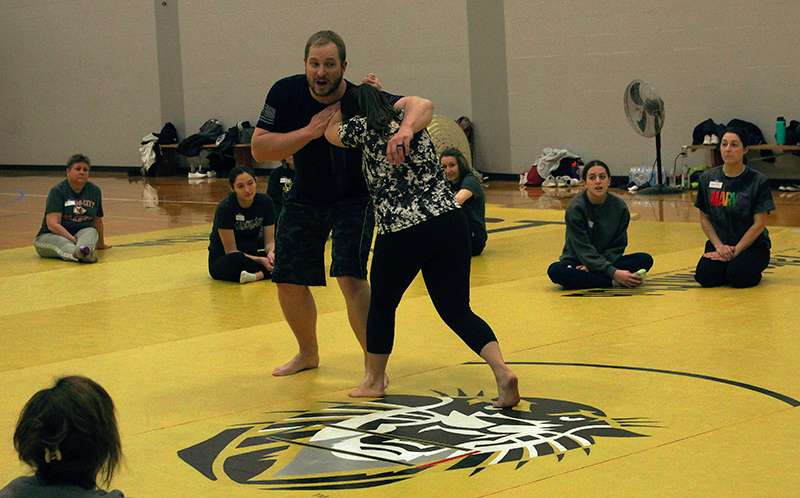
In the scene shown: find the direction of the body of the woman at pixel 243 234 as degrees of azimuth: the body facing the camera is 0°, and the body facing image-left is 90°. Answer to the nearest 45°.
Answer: approximately 315°

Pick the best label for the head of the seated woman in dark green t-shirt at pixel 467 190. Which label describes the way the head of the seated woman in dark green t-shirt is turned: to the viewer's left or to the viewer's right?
to the viewer's left

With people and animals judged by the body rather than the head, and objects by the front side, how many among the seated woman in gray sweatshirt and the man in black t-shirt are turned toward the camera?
2

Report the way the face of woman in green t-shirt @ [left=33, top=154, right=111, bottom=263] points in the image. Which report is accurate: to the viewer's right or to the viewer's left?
to the viewer's right

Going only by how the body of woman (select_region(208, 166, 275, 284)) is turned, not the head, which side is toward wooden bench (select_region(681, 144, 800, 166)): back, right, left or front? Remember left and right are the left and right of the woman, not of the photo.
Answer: left

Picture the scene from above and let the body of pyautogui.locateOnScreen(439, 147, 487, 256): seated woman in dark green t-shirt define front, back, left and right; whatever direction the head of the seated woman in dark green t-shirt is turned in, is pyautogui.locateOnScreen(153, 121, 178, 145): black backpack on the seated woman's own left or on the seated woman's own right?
on the seated woman's own right

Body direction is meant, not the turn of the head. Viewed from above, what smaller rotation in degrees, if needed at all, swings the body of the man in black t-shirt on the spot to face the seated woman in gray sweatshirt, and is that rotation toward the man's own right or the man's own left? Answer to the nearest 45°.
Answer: approximately 135° to the man's own left
